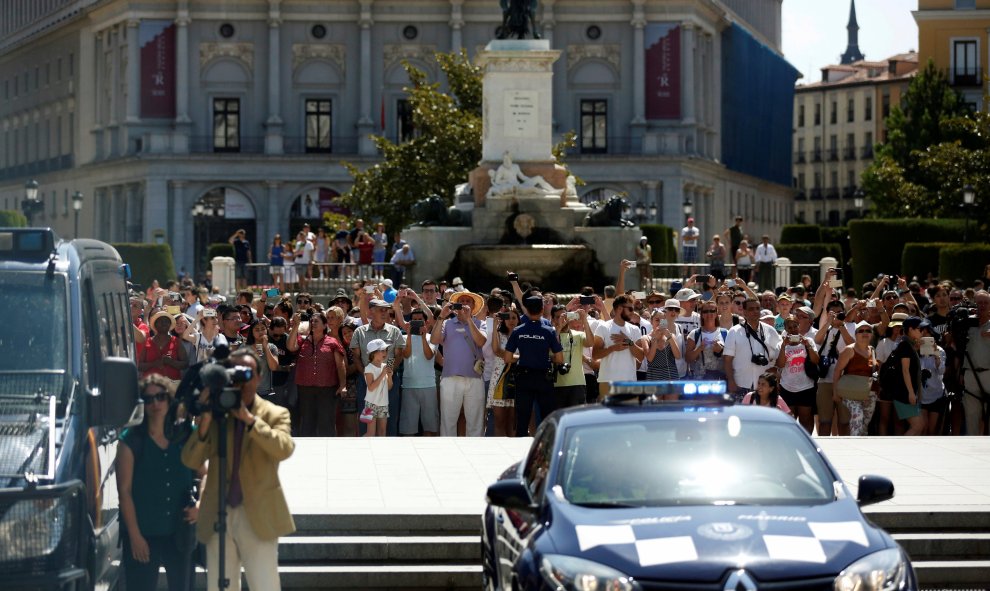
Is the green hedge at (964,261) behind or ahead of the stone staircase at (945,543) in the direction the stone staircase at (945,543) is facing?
behind

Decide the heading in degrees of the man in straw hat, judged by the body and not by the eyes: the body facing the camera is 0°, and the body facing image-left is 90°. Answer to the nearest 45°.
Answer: approximately 0°

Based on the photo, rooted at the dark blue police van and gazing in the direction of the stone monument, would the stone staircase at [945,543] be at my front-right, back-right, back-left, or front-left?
front-right

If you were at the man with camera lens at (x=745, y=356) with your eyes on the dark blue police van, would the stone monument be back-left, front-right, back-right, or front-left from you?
back-right

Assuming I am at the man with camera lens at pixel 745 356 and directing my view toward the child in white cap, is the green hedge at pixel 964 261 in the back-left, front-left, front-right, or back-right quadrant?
back-right

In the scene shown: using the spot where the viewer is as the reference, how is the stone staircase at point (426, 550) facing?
facing the viewer

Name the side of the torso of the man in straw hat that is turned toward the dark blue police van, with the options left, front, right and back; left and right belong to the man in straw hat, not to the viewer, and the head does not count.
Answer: front

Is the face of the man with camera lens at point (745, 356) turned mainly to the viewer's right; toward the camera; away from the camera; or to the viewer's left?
toward the camera

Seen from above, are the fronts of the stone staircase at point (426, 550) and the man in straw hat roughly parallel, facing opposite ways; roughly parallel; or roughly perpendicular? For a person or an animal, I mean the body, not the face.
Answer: roughly parallel
